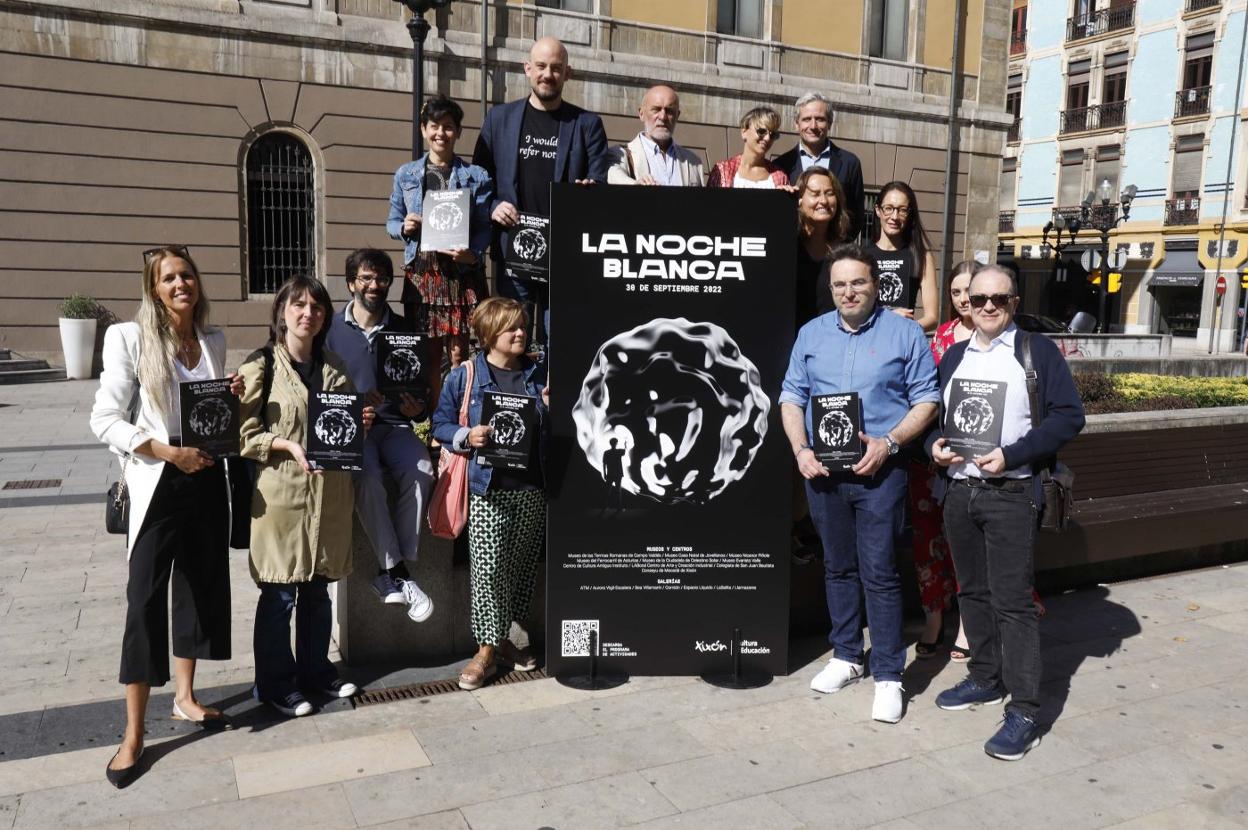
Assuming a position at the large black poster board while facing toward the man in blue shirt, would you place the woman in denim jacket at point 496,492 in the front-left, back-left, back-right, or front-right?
back-right

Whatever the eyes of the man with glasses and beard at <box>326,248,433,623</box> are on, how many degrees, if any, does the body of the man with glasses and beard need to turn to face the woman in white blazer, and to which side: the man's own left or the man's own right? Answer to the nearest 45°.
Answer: approximately 45° to the man's own right

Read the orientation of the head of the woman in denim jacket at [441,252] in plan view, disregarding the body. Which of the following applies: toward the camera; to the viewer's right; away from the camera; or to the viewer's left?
toward the camera

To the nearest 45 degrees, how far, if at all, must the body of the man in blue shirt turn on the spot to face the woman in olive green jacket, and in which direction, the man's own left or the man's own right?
approximately 90° to the man's own right

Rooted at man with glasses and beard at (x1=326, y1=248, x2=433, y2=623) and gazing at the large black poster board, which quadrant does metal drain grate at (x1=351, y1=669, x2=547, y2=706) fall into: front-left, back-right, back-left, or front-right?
front-right

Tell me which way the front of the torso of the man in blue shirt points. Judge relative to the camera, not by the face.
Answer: toward the camera

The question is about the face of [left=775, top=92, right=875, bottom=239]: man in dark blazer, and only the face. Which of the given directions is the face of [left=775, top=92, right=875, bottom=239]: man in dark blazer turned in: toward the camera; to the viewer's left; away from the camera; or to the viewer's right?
toward the camera

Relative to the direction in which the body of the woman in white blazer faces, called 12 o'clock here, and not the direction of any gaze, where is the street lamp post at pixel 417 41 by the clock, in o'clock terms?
The street lamp post is roughly at 8 o'clock from the woman in white blazer.

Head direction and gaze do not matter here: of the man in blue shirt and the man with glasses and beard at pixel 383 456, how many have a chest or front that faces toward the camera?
2

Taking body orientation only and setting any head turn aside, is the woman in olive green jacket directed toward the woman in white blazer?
no

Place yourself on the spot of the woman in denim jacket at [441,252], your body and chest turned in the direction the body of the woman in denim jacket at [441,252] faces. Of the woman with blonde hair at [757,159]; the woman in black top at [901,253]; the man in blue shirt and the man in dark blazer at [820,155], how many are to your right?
0

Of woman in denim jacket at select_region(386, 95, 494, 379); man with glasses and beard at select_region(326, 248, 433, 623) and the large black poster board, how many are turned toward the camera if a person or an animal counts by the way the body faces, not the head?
3

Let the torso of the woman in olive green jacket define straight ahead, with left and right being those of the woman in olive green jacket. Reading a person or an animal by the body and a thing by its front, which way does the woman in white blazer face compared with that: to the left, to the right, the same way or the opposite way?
the same way

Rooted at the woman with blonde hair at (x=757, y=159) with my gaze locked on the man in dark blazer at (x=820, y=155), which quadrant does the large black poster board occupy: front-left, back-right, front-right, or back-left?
back-right

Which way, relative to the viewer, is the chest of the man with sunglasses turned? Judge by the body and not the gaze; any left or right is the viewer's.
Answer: facing the viewer and to the left of the viewer

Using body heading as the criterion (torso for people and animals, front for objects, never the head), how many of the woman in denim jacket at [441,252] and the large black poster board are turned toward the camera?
2

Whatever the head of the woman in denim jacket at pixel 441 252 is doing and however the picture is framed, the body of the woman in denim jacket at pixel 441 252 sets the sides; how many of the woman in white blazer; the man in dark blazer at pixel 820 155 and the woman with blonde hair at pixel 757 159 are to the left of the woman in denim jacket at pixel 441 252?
2

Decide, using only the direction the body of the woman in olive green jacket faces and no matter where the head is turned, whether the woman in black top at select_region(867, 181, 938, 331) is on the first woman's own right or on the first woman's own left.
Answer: on the first woman's own left

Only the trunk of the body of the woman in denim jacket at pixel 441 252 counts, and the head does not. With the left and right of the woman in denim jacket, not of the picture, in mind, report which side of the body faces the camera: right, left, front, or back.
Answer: front

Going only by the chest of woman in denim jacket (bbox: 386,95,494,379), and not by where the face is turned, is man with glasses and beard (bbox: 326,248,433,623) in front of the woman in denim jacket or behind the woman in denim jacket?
in front
